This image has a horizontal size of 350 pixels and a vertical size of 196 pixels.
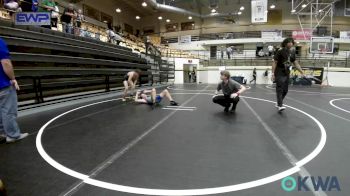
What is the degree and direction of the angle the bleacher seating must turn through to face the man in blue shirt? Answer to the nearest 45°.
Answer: approximately 45° to its right

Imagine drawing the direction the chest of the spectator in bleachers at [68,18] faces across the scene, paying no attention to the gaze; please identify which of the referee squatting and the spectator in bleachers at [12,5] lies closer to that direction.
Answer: the referee squatting

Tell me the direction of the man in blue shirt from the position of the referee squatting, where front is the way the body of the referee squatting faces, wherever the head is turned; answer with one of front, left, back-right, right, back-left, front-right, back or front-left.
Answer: front

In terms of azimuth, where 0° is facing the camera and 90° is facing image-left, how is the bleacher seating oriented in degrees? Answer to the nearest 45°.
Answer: approximately 315°

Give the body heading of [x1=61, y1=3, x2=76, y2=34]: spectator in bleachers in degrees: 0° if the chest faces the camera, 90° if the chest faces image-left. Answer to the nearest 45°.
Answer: approximately 315°

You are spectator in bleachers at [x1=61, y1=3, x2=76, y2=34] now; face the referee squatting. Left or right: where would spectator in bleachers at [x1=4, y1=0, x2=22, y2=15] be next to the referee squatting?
right

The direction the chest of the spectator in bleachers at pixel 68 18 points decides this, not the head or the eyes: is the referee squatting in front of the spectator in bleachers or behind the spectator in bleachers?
in front

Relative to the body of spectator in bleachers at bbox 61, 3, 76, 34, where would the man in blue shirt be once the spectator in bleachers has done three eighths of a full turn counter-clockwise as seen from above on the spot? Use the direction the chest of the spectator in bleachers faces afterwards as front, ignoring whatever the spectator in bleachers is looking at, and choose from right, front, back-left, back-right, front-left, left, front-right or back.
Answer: back

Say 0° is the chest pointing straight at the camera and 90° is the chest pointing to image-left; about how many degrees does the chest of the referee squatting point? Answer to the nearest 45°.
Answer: approximately 45°
